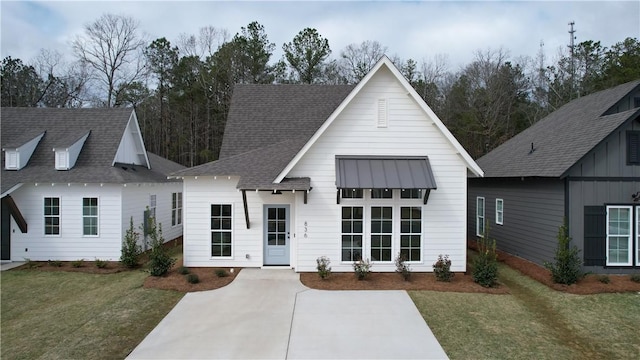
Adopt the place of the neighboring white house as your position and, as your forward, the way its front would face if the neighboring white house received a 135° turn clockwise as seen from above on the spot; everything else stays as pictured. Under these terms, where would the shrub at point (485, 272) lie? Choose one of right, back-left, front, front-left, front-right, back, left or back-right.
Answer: back-right

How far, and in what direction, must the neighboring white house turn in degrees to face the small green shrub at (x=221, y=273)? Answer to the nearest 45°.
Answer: approximately 90° to its left

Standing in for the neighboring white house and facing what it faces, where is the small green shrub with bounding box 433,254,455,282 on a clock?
The small green shrub is roughly at 9 o'clock from the neighboring white house.

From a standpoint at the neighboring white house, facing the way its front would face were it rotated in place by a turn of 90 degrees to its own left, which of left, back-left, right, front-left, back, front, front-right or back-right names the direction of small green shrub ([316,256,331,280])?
front

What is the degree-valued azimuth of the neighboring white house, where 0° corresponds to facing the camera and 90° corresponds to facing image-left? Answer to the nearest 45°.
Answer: approximately 45°

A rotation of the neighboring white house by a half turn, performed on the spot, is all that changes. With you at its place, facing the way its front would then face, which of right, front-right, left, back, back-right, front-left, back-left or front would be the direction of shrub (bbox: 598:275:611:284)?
right

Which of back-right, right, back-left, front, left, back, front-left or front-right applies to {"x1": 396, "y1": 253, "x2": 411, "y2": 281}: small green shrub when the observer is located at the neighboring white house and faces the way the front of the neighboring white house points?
left

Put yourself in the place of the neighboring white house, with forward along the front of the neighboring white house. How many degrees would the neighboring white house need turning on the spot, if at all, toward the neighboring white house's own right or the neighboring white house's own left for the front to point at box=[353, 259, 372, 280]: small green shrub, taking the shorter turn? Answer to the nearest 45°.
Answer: approximately 90° to the neighboring white house's own left

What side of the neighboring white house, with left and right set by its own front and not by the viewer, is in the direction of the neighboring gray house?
left

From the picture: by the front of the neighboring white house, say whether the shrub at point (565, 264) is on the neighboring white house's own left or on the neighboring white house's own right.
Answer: on the neighboring white house's own left
